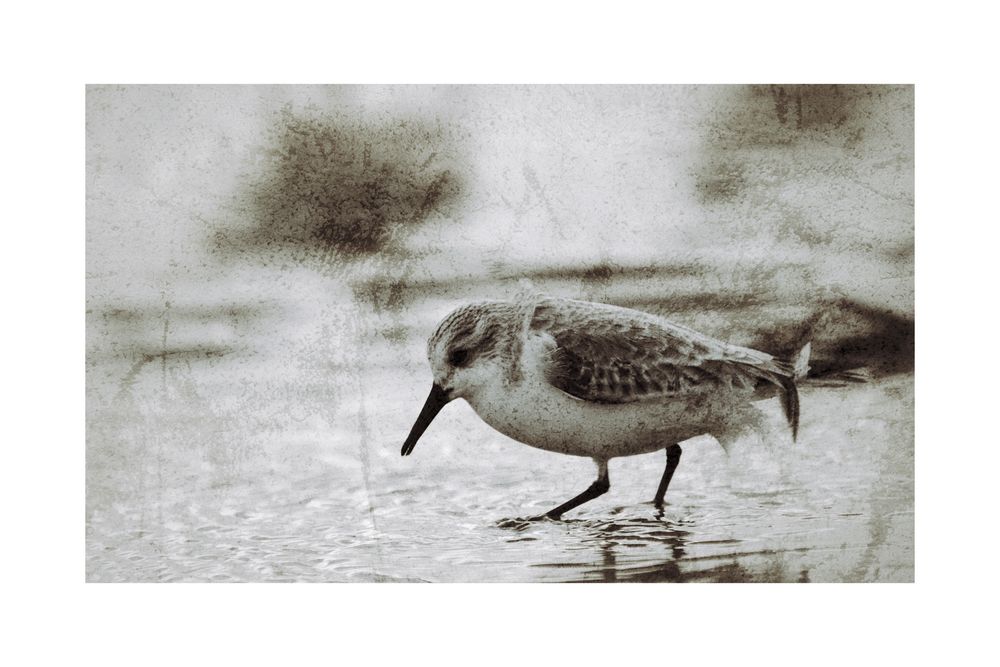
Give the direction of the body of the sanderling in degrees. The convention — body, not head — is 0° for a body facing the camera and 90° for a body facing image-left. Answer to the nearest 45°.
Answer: approximately 90°
